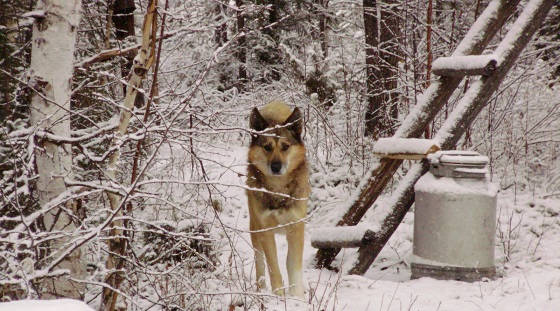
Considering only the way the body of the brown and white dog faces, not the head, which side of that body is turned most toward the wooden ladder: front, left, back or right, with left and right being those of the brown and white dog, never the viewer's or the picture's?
left

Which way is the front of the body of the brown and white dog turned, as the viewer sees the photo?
toward the camera

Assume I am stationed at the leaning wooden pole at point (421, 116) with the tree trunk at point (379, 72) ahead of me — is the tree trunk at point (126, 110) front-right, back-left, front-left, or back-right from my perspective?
back-left

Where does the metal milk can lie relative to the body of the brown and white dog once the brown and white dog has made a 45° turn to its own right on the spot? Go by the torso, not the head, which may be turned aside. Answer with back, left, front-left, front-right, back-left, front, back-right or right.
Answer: back-left

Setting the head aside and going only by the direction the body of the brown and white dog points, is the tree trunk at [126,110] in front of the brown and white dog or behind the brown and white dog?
in front

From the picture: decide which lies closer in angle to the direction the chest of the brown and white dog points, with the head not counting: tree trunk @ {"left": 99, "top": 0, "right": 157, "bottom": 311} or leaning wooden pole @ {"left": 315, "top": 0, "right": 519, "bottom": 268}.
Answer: the tree trunk

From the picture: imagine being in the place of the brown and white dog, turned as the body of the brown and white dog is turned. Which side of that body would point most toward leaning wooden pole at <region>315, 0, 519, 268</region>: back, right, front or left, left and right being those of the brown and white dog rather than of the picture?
left

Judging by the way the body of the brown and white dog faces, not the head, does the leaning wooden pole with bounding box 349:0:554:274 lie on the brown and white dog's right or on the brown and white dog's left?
on the brown and white dog's left
